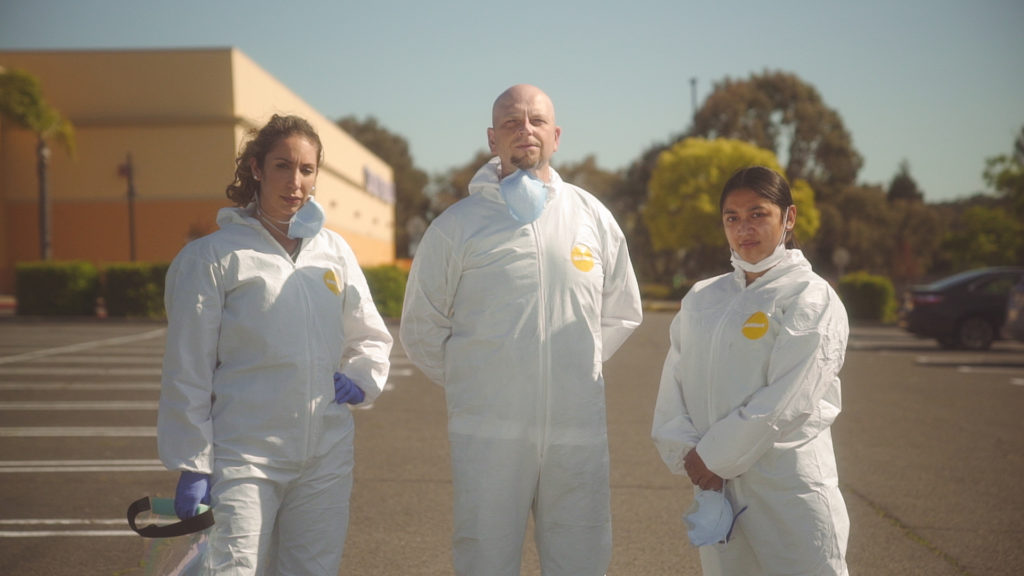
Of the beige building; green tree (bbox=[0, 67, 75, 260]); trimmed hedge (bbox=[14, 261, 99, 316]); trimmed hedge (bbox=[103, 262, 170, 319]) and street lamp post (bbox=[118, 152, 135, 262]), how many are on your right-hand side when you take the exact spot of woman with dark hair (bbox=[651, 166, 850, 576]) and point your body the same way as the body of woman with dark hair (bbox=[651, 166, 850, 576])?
5

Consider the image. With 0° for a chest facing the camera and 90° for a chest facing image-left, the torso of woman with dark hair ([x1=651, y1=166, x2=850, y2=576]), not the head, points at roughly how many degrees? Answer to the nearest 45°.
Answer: approximately 45°

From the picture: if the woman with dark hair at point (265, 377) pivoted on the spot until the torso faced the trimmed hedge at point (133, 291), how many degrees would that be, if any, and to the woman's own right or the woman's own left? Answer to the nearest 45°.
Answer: approximately 135° to the woman's own left

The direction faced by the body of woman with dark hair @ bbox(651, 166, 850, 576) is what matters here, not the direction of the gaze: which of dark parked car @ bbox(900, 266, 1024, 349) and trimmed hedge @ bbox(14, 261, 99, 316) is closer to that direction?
the trimmed hedge

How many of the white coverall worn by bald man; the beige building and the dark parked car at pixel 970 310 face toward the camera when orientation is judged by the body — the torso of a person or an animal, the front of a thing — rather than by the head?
1

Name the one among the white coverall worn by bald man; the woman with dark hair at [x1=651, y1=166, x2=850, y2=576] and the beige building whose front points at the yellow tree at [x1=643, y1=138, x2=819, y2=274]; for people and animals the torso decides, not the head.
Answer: the beige building

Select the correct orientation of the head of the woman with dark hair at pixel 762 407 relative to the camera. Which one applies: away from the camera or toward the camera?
toward the camera

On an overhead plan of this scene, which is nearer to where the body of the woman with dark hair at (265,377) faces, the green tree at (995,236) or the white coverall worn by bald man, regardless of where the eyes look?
the white coverall worn by bald man

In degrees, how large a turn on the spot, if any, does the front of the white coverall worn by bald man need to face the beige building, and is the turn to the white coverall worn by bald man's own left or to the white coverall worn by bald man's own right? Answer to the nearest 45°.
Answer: approximately 135° to the white coverall worn by bald man's own right

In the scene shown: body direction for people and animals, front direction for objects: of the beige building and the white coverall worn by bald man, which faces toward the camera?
the white coverall worn by bald man

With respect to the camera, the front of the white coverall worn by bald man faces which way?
toward the camera

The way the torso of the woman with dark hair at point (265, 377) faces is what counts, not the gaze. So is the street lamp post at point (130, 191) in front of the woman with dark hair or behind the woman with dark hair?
behind

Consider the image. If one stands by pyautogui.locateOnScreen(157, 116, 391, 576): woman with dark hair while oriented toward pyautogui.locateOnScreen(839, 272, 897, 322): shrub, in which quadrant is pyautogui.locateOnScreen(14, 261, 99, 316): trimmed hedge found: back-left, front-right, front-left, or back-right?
front-left

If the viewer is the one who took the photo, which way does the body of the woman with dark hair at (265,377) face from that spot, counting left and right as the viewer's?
facing the viewer and to the right of the viewer

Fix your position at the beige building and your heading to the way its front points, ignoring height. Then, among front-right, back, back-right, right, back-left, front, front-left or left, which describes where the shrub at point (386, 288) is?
front-right

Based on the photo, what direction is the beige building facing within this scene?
to the viewer's right

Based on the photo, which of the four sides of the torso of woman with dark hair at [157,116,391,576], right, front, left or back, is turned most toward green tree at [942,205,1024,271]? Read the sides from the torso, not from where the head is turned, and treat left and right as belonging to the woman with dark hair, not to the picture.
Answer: left

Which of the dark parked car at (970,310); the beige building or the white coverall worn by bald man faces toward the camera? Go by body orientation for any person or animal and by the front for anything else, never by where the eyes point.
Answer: the white coverall worn by bald man
